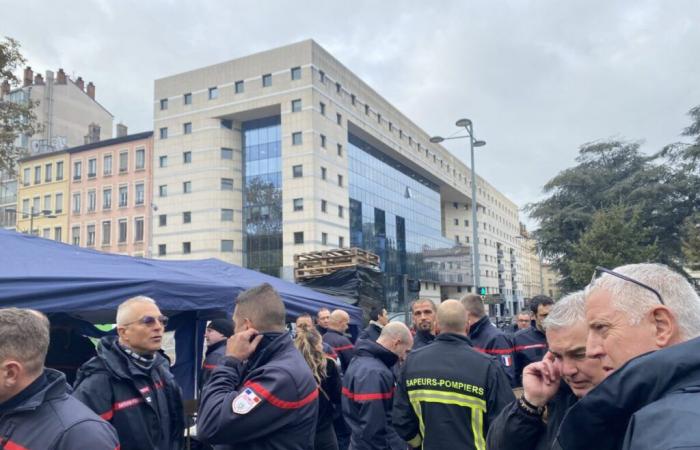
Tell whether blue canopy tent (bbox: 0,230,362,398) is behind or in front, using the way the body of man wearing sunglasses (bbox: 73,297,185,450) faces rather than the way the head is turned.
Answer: behind

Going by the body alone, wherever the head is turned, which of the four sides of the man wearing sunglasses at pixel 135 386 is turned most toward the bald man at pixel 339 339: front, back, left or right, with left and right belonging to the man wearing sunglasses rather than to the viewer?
left

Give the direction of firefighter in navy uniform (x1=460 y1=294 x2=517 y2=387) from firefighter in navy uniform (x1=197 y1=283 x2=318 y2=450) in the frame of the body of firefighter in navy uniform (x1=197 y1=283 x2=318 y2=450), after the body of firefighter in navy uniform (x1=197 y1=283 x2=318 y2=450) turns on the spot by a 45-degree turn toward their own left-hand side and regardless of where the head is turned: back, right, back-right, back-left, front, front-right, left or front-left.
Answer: back-right

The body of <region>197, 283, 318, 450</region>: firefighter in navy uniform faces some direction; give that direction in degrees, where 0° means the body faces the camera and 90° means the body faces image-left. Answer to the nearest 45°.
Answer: approximately 135°

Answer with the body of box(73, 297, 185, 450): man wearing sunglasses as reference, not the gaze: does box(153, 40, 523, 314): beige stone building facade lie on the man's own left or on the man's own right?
on the man's own left

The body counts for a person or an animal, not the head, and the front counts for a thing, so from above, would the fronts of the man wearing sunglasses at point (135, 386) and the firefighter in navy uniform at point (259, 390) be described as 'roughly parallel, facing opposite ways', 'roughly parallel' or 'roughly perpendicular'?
roughly parallel, facing opposite ways

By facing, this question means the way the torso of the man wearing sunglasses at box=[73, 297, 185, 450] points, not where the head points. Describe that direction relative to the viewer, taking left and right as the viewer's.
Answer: facing the viewer and to the right of the viewer

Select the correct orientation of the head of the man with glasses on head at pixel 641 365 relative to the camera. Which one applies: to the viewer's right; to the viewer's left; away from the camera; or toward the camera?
to the viewer's left
